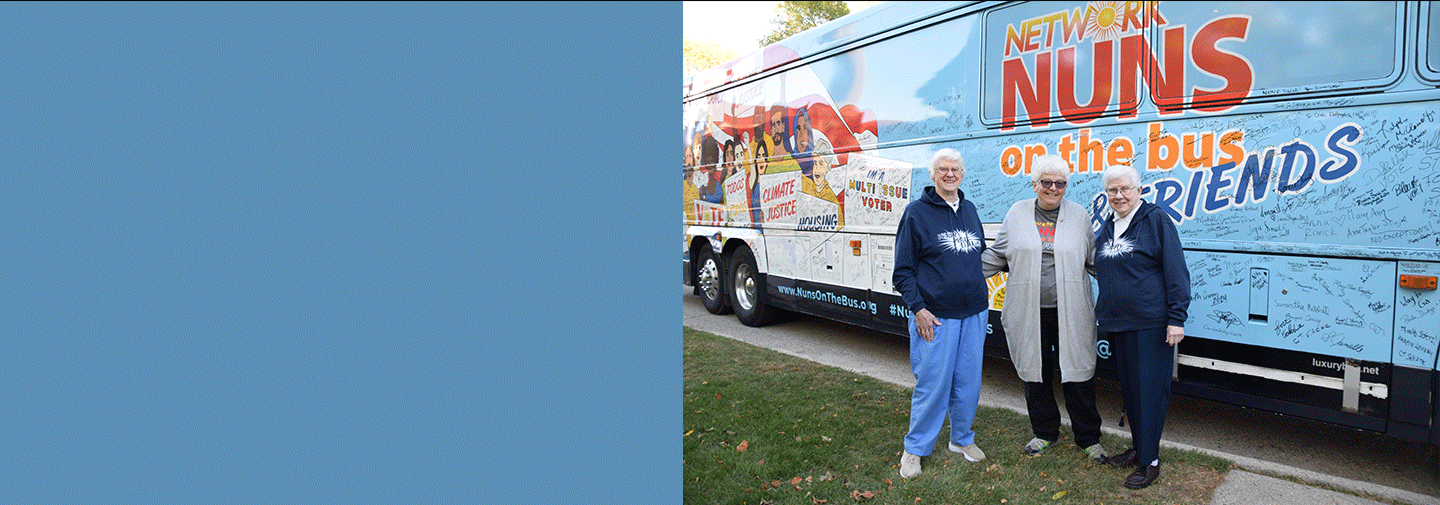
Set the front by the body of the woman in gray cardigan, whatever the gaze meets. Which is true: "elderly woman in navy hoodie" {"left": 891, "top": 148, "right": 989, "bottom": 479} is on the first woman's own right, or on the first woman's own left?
on the first woman's own right

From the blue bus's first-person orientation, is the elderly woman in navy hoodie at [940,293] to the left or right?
on its right

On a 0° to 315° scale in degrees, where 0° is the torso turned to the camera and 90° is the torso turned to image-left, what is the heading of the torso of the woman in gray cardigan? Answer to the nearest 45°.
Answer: approximately 0°

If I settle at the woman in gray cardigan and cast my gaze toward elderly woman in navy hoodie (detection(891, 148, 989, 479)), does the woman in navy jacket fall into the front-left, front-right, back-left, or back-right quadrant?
back-left

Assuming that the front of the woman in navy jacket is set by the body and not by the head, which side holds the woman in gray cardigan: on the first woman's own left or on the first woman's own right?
on the first woman's own right

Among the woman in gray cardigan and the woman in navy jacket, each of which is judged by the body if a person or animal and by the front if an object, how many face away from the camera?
0
